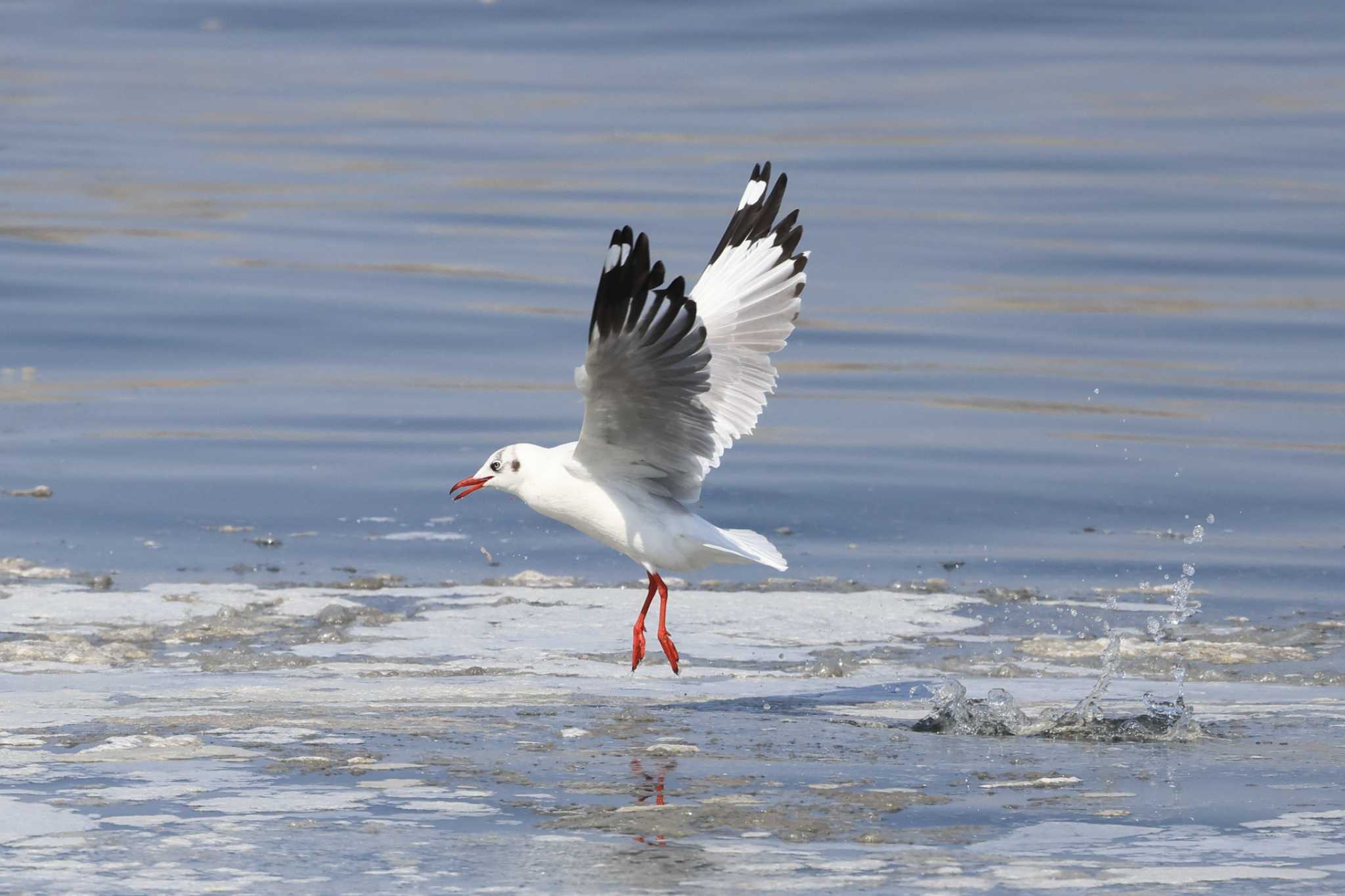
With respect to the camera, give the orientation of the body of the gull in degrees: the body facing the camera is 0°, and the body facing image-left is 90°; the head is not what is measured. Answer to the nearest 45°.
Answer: approximately 90°

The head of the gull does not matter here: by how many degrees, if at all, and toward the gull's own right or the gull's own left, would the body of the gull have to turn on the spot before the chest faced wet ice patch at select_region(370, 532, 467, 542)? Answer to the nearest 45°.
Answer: approximately 45° to the gull's own right
